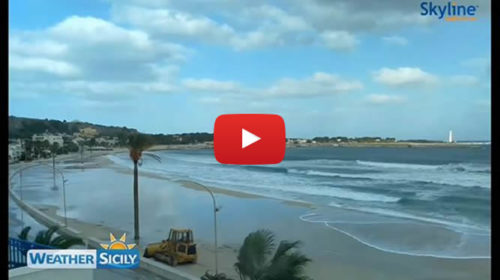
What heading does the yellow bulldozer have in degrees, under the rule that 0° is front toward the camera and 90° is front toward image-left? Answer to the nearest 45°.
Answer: approximately 135°

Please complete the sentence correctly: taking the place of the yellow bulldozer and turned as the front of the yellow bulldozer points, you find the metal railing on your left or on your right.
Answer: on your left

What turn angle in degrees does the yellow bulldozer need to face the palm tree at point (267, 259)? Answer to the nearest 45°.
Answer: approximately 180°
